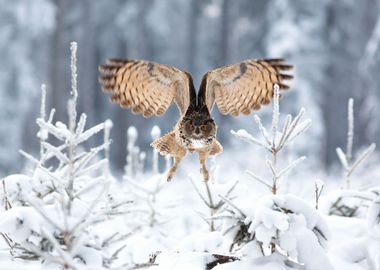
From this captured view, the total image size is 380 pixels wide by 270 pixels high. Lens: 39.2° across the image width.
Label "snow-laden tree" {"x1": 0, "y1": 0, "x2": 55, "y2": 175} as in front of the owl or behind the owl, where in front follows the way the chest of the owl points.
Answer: behind

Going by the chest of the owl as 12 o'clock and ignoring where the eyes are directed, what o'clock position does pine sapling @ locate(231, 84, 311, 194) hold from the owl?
The pine sapling is roughly at 10 o'clock from the owl.

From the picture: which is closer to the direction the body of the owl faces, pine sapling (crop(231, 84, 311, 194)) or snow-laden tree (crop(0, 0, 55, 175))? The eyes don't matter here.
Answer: the pine sapling

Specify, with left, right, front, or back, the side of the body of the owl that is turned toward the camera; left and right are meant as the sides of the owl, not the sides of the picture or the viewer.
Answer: front
